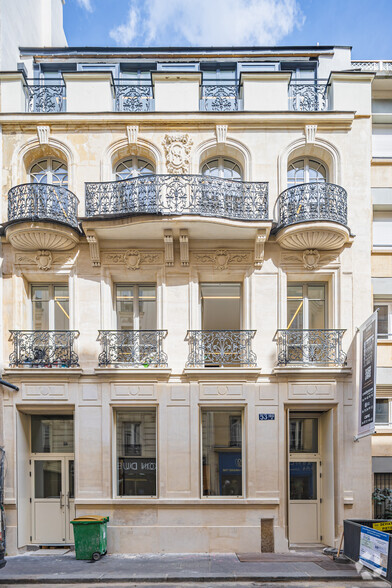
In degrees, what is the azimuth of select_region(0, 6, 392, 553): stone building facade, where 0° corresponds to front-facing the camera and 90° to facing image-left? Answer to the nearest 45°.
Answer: approximately 0°

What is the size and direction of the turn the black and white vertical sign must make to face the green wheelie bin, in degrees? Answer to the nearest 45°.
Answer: approximately 45° to its right

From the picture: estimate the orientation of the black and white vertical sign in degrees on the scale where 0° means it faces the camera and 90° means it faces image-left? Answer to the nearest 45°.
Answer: approximately 45°
